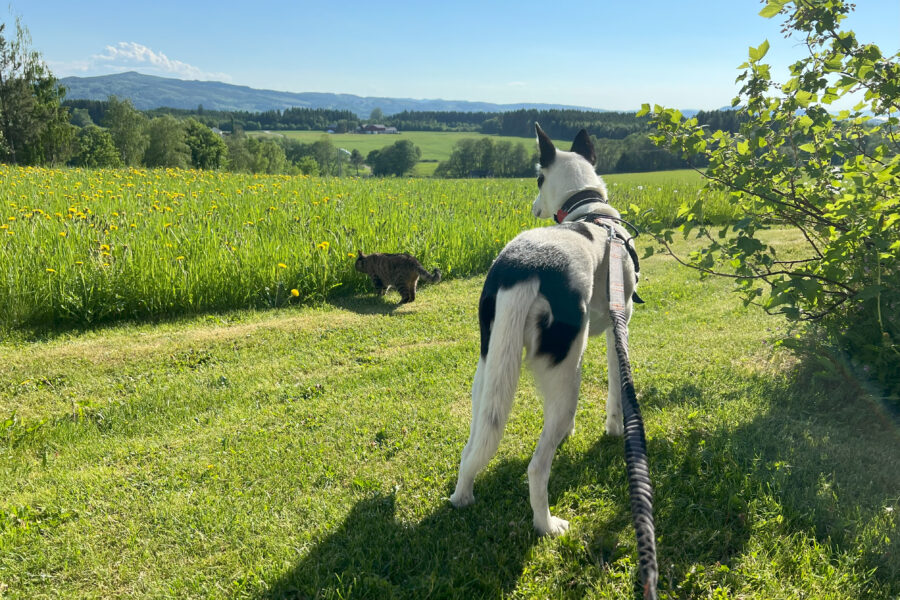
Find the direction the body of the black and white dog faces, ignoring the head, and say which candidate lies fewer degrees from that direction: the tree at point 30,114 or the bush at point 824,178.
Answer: the bush

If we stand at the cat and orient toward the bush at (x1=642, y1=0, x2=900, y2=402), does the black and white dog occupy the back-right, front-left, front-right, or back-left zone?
front-right

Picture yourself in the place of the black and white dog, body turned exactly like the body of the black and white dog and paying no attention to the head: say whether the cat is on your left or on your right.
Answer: on your left

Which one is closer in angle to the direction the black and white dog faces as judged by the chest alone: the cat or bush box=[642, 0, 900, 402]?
the bush

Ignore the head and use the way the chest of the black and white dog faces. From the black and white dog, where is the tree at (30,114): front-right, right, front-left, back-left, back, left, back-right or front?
left

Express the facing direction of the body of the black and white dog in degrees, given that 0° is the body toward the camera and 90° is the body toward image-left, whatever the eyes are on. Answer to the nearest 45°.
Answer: approximately 225°
